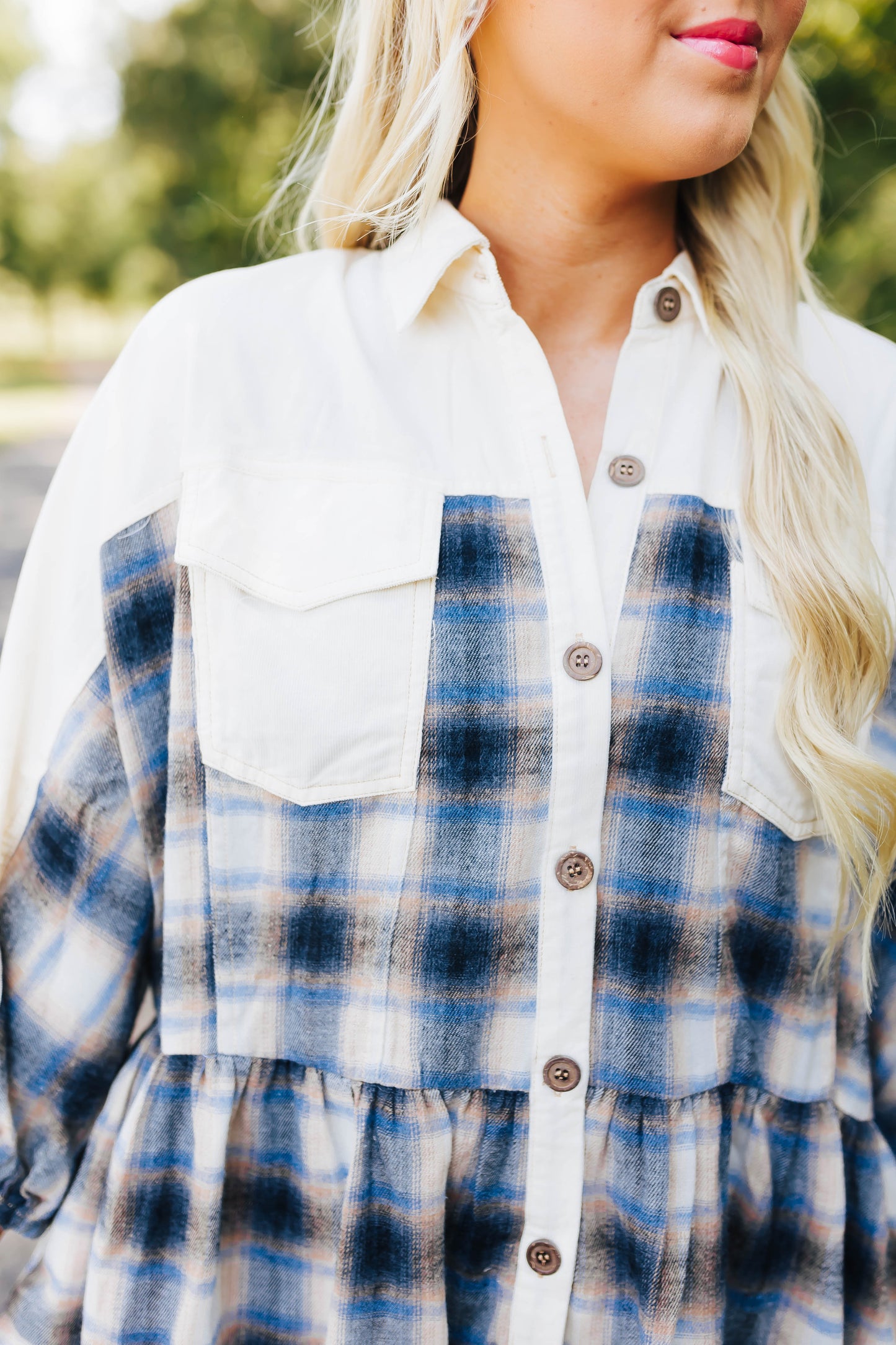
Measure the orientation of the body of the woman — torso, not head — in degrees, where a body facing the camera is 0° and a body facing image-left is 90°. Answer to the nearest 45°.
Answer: approximately 0°

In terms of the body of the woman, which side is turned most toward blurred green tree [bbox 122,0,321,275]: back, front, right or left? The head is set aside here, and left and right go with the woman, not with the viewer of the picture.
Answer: back

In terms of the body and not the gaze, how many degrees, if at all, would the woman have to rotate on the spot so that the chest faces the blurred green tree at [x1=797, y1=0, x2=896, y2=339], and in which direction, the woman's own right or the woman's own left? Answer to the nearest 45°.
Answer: approximately 135° to the woman's own left
